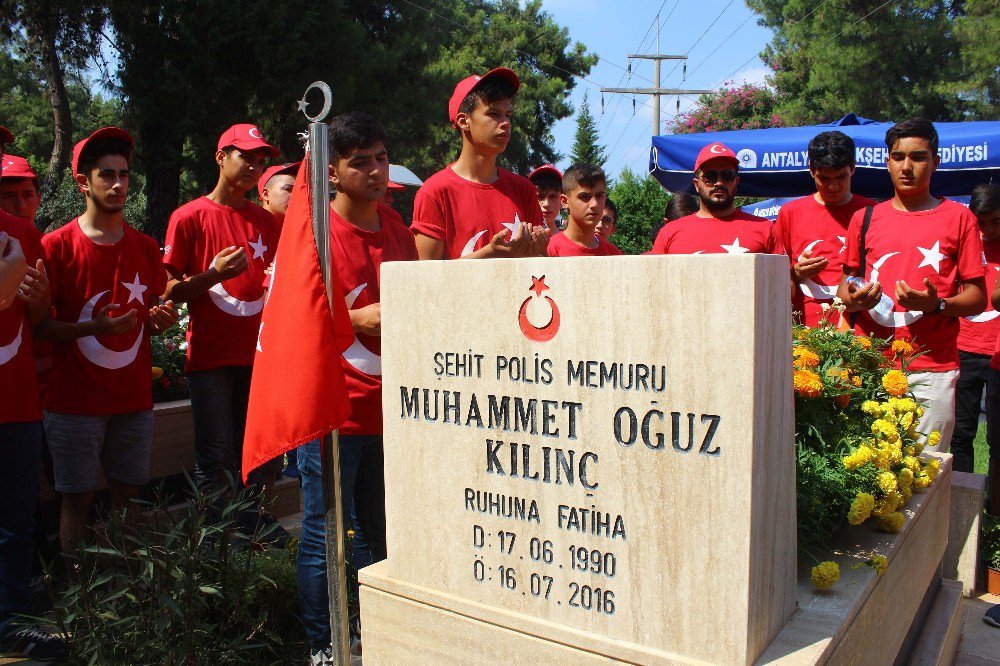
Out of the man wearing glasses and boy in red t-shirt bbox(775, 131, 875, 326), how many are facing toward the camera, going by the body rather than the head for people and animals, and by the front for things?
2

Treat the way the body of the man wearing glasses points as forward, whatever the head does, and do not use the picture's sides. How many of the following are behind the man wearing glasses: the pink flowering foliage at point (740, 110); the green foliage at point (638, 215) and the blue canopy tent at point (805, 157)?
3

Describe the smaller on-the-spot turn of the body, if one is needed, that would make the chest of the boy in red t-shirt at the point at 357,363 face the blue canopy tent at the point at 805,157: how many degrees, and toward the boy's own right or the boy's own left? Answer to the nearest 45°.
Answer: approximately 90° to the boy's own left

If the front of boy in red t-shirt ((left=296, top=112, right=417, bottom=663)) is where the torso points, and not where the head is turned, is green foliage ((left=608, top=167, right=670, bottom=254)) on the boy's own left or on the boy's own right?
on the boy's own left

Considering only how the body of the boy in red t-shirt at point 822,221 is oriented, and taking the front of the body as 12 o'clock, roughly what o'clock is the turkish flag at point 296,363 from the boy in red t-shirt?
The turkish flag is roughly at 1 o'clock from the boy in red t-shirt.

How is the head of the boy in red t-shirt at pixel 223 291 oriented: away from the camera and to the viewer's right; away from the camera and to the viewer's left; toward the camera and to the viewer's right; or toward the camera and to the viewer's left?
toward the camera and to the viewer's right

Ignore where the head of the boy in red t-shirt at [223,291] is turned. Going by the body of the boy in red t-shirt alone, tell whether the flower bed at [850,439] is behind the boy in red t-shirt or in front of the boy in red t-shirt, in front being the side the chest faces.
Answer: in front
